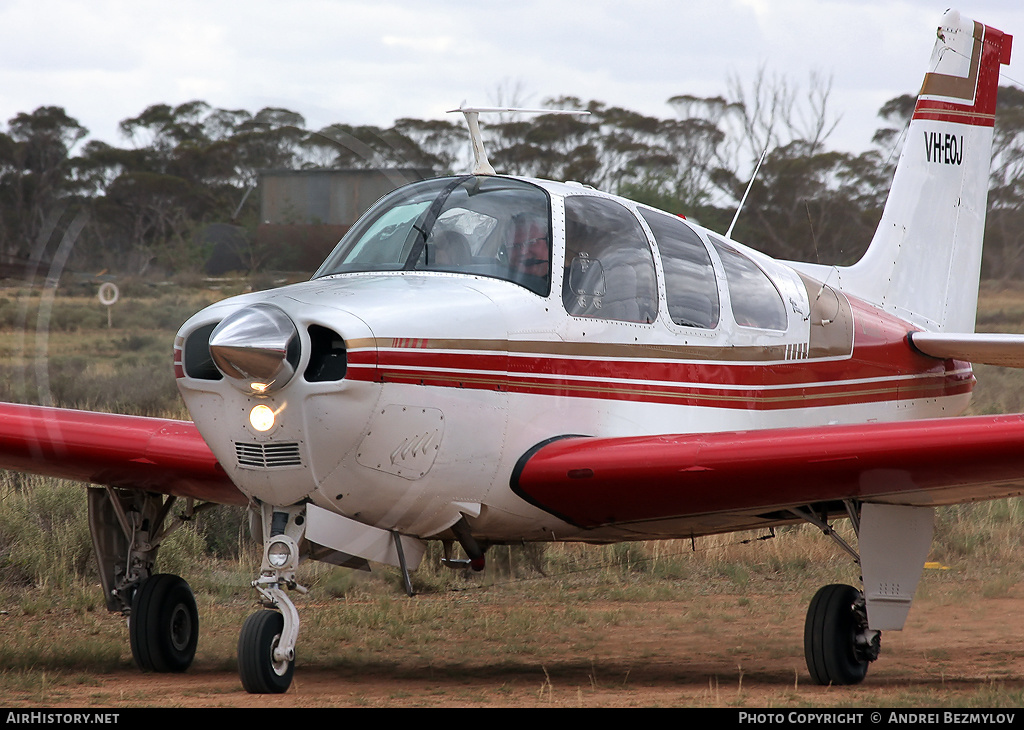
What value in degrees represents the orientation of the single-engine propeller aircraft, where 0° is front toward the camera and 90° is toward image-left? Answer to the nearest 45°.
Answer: approximately 45°

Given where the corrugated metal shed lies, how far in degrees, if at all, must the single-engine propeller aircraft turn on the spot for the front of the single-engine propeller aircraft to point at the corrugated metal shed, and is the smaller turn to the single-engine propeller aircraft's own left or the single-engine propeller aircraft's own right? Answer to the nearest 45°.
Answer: approximately 90° to the single-engine propeller aircraft's own right
